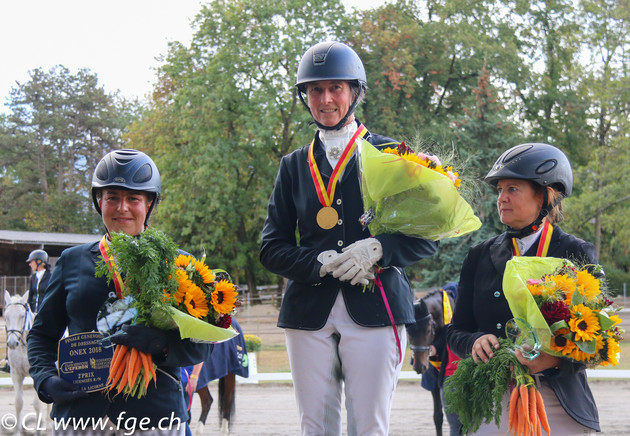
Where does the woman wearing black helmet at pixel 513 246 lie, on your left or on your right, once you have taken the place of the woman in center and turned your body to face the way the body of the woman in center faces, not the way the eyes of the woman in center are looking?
on your left

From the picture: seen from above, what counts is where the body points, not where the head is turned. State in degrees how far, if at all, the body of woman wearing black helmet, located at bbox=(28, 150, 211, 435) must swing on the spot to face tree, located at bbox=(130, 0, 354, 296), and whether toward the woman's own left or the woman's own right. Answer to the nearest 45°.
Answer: approximately 180°

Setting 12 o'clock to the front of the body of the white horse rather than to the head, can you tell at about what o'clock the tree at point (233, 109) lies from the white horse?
The tree is roughly at 7 o'clock from the white horse.

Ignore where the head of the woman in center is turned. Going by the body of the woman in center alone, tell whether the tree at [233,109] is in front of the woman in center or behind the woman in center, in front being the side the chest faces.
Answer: behind

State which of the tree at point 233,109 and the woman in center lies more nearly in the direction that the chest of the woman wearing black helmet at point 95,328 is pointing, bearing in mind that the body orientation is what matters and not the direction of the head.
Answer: the woman in center

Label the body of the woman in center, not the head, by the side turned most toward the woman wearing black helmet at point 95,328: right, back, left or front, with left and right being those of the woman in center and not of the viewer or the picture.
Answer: right

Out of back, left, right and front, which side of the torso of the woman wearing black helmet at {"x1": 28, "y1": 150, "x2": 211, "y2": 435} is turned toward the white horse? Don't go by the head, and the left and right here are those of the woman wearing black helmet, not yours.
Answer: back

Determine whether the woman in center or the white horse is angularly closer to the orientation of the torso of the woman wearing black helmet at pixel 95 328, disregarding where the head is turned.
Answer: the woman in center

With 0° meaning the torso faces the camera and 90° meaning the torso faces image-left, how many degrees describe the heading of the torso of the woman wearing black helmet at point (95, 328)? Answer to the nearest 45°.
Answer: approximately 0°
